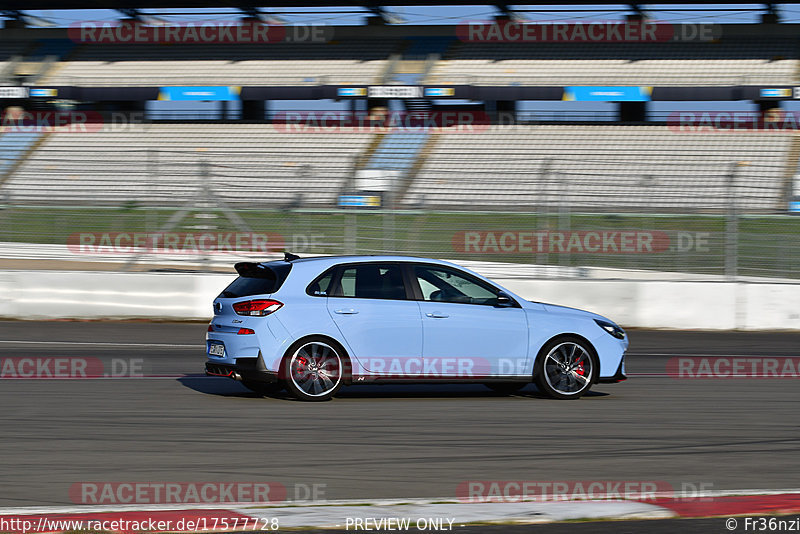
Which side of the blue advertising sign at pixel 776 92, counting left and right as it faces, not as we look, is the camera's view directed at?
front

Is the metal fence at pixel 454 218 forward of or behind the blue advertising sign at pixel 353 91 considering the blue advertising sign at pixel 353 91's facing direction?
forward

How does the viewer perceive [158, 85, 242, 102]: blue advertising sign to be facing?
facing the viewer

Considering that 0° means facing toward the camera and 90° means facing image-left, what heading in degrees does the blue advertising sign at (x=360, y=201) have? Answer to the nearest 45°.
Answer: approximately 0°

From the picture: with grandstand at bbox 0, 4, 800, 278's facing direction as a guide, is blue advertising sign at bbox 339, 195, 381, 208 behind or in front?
in front

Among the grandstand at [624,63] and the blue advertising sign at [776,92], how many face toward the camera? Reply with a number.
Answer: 2

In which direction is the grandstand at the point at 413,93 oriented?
toward the camera

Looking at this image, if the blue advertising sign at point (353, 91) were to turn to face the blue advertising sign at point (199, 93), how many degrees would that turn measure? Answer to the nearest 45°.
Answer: approximately 90° to its right

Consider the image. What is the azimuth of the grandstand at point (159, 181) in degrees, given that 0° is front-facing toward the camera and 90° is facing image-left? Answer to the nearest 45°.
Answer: approximately 0°

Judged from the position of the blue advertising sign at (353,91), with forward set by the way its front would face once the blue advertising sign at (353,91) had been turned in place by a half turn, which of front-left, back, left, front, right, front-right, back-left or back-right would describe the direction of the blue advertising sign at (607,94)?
right

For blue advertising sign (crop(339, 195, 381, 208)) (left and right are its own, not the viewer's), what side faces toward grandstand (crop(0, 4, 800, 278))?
back

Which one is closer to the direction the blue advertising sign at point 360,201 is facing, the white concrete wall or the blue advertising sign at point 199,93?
the white concrete wall

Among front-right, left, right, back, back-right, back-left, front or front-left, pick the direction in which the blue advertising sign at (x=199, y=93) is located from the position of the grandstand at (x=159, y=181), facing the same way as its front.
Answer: back
